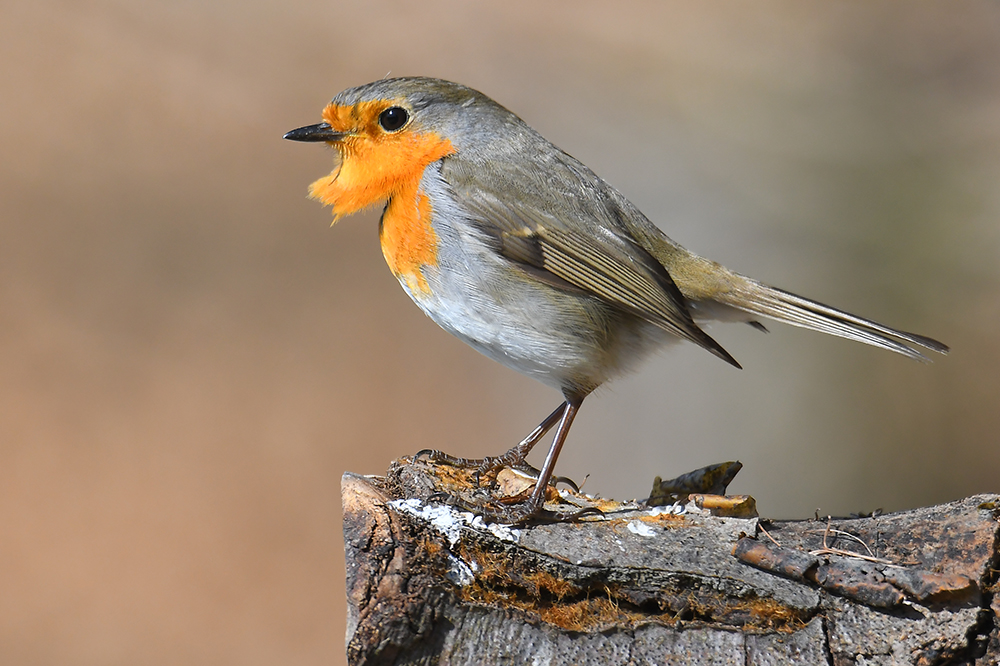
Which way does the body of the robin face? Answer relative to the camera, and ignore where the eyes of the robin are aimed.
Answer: to the viewer's left
